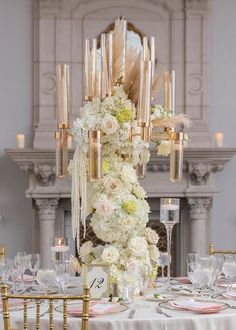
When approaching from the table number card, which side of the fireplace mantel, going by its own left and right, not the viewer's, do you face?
front

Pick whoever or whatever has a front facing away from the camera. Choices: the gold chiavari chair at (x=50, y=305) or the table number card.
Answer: the gold chiavari chair

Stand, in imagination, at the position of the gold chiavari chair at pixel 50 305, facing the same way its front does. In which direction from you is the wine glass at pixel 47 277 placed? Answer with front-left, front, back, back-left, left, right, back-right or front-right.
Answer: front

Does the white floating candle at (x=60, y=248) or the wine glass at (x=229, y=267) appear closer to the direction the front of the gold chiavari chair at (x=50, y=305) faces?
the white floating candle

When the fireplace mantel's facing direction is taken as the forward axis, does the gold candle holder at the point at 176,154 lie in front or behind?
in front

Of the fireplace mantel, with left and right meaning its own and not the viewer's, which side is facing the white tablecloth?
front

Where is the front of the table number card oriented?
toward the camera

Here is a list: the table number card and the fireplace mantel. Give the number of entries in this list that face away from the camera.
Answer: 0

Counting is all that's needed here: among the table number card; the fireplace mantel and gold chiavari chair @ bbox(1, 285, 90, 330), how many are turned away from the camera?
1

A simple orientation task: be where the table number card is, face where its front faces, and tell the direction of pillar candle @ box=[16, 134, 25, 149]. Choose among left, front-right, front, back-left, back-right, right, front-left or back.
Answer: back

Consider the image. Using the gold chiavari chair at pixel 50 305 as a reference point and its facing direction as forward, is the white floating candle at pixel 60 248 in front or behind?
in front

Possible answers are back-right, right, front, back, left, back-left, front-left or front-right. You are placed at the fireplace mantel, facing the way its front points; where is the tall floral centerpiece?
front

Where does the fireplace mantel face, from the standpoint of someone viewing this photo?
facing the viewer

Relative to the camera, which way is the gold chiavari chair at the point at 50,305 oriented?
away from the camera

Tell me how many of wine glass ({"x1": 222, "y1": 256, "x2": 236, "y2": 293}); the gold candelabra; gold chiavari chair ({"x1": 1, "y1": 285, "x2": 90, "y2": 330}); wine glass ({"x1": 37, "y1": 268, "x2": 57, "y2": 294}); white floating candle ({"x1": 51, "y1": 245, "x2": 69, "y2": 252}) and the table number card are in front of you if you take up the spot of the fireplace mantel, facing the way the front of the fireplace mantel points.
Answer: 6
